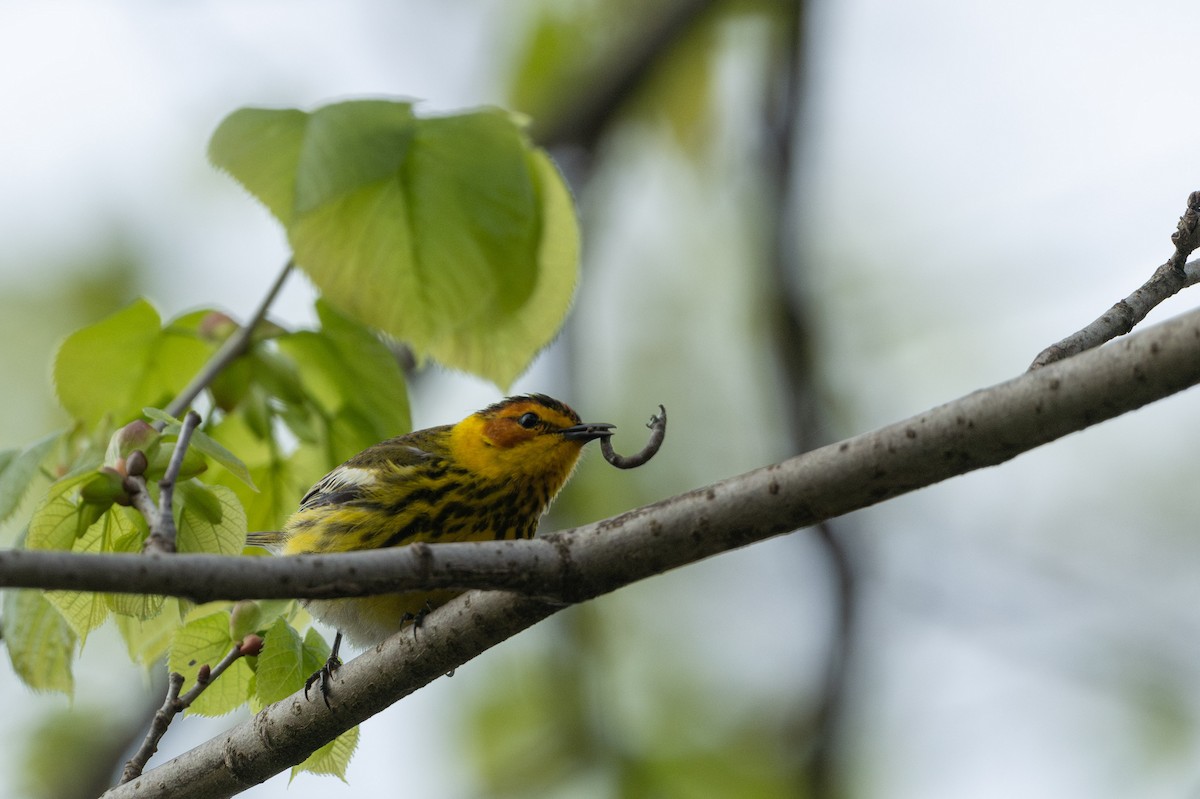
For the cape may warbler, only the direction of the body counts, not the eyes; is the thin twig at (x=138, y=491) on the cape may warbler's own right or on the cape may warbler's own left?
on the cape may warbler's own right

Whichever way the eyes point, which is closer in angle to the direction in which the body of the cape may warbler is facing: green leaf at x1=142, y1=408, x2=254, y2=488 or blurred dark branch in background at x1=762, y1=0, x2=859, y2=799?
the blurred dark branch in background

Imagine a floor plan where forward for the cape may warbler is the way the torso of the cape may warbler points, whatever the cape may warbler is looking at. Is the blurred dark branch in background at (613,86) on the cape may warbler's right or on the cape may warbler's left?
on the cape may warbler's left

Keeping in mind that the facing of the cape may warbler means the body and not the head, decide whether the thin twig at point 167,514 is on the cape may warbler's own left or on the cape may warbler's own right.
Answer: on the cape may warbler's own right

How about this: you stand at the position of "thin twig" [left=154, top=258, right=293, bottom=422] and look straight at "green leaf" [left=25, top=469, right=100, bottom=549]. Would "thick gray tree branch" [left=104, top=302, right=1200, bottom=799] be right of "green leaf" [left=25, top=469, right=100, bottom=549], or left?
left

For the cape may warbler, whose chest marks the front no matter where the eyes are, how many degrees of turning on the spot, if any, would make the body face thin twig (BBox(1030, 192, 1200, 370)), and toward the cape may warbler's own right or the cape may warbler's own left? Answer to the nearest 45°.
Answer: approximately 45° to the cape may warbler's own right

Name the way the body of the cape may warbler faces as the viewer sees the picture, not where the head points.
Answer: to the viewer's right
